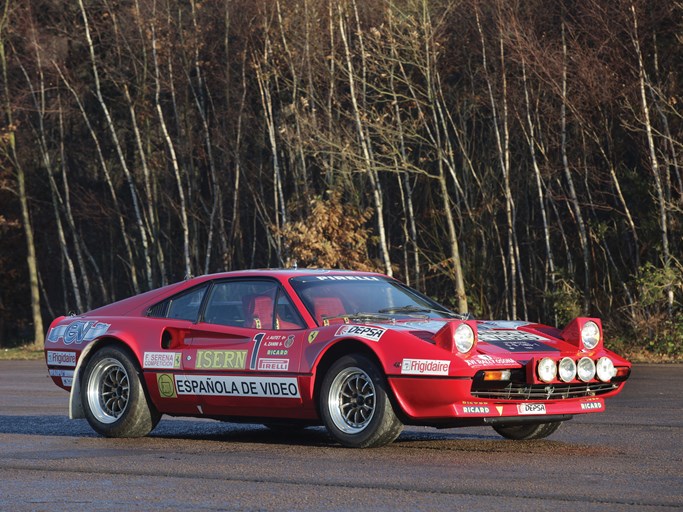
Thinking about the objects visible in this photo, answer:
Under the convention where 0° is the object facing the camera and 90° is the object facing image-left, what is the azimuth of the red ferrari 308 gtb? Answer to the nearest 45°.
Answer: approximately 315°
